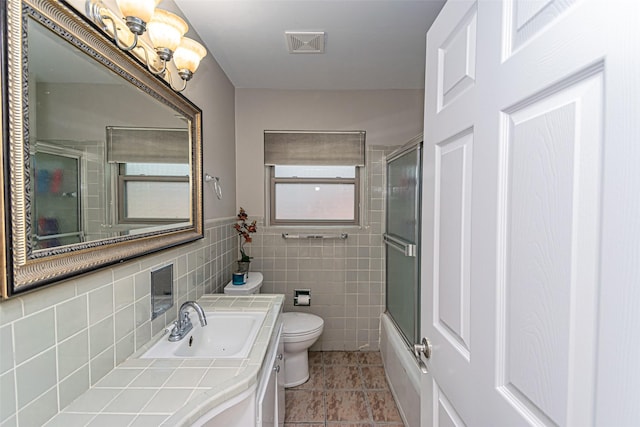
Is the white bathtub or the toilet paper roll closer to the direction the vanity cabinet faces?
the white bathtub

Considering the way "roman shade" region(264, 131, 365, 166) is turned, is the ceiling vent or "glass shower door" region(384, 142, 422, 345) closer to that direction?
the ceiling vent

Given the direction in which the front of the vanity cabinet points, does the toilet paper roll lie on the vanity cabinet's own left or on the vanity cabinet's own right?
on the vanity cabinet's own left

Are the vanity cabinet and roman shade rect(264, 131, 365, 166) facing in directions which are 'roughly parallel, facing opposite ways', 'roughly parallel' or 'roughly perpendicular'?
roughly perpendicular

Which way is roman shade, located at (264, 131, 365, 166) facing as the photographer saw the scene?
facing the viewer

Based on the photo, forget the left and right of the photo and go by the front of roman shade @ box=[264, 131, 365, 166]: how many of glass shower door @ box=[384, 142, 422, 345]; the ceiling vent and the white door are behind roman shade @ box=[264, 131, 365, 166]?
0

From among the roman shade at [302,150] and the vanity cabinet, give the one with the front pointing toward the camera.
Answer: the roman shade

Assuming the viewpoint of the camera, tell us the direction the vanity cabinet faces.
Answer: facing to the right of the viewer

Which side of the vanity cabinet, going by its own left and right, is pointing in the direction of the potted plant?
left

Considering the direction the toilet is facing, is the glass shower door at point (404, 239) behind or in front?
in front
